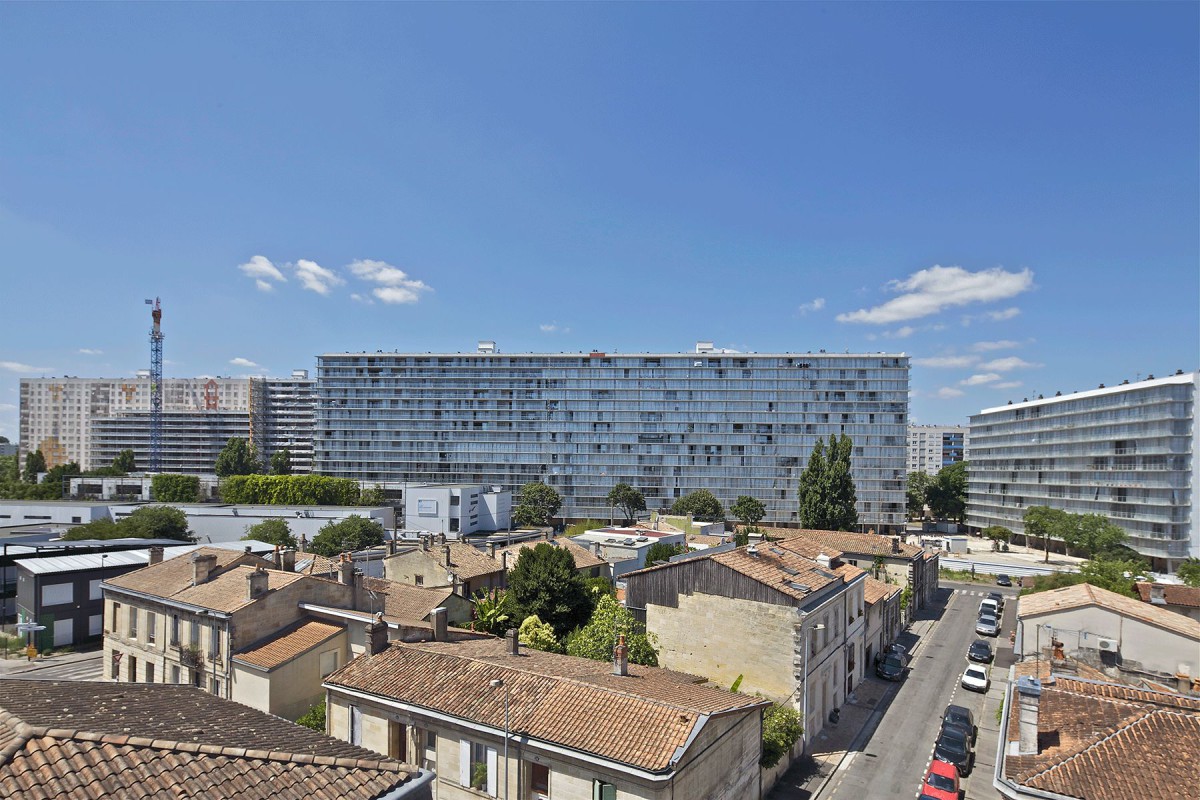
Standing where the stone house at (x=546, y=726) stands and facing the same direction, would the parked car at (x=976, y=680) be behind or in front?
behind

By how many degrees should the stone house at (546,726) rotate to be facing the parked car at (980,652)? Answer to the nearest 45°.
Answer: approximately 180°

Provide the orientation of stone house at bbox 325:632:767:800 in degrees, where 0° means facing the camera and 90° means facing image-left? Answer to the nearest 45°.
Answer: approximately 45°
